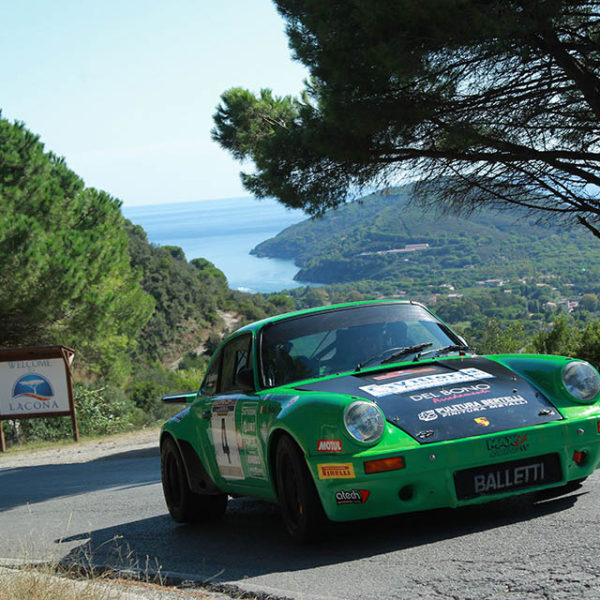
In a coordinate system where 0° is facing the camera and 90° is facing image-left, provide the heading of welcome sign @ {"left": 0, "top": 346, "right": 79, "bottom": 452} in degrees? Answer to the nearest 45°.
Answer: approximately 0°

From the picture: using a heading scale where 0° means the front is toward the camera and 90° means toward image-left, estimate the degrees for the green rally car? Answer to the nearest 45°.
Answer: approximately 315°

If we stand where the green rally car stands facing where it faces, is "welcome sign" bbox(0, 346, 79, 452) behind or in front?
behind
